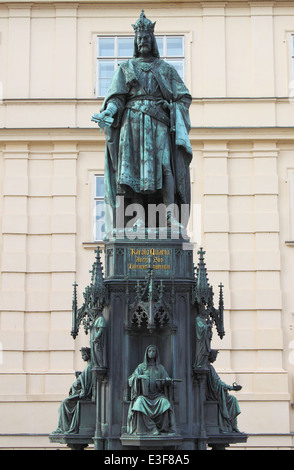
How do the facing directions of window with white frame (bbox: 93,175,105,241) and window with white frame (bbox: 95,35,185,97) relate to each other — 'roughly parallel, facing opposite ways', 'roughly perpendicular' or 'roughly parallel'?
roughly parallel

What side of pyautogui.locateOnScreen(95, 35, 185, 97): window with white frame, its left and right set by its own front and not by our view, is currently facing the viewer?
front
